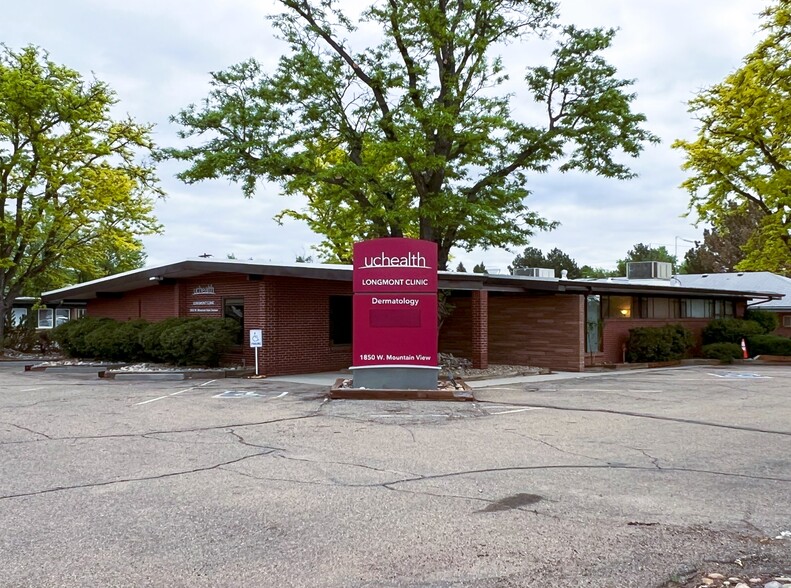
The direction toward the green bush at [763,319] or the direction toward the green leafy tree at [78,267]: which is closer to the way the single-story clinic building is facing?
the green leafy tree

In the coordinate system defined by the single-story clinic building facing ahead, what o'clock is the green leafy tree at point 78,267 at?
The green leafy tree is roughly at 3 o'clock from the single-story clinic building.

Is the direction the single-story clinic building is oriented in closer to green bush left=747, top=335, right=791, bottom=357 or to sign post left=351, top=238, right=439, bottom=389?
the sign post

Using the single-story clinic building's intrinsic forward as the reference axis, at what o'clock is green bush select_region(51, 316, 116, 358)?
The green bush is roughly at 2 o'clock from the single-story clinic building.

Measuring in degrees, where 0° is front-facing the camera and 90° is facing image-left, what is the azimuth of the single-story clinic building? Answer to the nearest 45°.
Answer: approximately 45°

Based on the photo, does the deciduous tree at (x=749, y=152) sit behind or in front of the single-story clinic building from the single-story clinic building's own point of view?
behind
